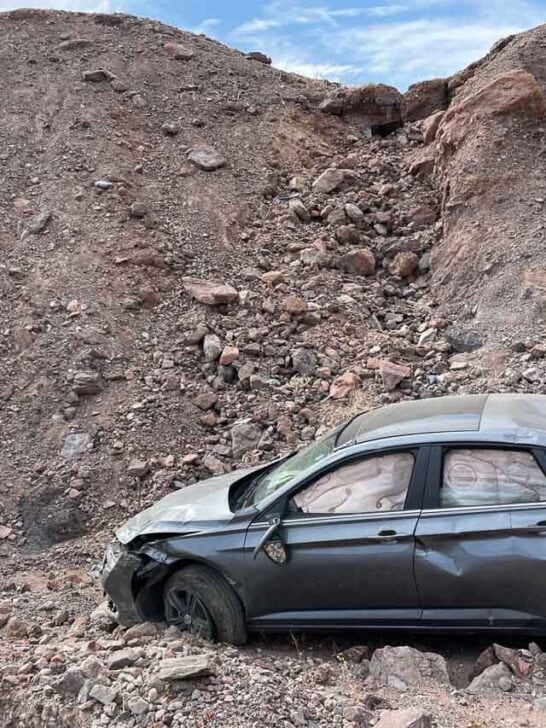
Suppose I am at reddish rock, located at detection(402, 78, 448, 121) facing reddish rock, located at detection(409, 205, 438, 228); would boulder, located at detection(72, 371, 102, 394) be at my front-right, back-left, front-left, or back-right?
front-right

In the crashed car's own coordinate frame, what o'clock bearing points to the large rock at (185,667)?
The large rock is roughly at 11 o'clock from the crashed car.

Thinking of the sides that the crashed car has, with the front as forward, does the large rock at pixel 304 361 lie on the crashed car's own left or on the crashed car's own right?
on the crashed car's own right

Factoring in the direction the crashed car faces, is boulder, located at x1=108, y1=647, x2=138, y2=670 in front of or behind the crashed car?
in front

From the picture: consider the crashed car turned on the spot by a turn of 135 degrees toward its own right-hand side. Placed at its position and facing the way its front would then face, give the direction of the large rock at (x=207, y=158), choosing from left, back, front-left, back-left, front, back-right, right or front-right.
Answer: front-left

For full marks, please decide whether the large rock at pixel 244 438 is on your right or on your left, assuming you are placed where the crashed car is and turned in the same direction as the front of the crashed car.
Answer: on your right

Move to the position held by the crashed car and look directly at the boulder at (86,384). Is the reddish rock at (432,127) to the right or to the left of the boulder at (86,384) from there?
right

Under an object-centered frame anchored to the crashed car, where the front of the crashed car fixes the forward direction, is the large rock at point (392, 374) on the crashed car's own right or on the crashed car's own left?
on the crashed car's own right

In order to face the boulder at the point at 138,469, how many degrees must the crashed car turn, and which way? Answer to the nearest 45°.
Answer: approximately 45° to its right

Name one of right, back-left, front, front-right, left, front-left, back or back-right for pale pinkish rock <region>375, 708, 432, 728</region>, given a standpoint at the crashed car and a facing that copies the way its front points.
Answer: left

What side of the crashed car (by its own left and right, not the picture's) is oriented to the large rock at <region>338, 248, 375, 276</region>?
right

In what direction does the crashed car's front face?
to the viewer's left

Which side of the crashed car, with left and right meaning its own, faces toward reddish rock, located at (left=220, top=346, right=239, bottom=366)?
right

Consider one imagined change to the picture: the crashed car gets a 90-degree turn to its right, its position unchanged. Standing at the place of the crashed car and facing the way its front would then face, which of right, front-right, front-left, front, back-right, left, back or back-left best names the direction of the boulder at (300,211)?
front

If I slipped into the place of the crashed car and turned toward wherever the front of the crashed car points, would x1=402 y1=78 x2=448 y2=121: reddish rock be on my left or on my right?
on my right

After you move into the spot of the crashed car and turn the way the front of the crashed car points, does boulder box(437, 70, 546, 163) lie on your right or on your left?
on your right
